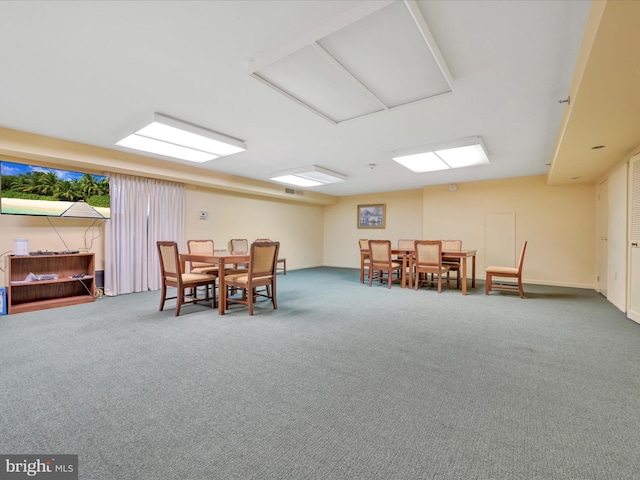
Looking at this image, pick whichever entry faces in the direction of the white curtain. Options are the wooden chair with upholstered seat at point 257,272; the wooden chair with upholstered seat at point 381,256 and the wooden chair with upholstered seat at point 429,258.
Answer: the wooden chair with upholstered seat at point 257,272

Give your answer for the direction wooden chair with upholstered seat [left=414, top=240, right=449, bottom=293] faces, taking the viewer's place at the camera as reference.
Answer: facing away from the viewer and to the right of the viewer

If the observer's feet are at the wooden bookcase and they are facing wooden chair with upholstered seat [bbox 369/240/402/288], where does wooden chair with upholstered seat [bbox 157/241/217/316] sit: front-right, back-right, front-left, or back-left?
front-right

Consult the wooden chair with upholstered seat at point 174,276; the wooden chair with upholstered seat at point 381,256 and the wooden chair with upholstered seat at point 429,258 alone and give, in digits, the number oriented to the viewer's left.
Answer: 0

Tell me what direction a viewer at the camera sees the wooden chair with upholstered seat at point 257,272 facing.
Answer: facing away from the viewer and to the left of the viewer

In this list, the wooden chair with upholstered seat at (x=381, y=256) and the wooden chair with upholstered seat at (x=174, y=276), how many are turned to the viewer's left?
0

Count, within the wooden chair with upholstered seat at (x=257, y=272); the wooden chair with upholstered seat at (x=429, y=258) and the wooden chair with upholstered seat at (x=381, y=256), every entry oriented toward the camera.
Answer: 0

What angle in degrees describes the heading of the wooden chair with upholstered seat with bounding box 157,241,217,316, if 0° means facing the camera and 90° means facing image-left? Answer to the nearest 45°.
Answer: approximately 225°

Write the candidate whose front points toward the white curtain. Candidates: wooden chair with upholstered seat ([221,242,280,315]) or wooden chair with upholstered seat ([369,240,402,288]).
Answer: wooden chair with upholstered seat ([221,242,280,315])

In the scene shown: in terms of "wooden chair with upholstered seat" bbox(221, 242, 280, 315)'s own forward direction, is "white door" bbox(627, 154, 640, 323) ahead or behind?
behind

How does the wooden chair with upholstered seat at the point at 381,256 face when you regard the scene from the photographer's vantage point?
facing away from the viewer and to the right of the viewer

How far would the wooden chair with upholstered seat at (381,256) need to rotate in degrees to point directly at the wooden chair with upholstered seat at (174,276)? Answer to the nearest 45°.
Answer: approximately 180°

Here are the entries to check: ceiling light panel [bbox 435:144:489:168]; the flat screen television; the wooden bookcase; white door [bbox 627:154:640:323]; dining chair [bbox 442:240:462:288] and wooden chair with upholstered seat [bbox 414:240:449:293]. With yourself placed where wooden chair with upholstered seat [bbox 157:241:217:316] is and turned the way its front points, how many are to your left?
2

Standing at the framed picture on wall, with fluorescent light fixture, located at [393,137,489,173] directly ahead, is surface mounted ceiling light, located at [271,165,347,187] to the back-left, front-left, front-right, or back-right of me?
front-right

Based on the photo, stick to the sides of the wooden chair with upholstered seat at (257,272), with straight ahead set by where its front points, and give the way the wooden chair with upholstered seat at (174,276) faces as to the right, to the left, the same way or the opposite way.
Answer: to the right

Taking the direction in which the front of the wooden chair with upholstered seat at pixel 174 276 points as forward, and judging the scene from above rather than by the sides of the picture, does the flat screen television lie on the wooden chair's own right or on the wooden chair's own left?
on the wooden chair's own left
